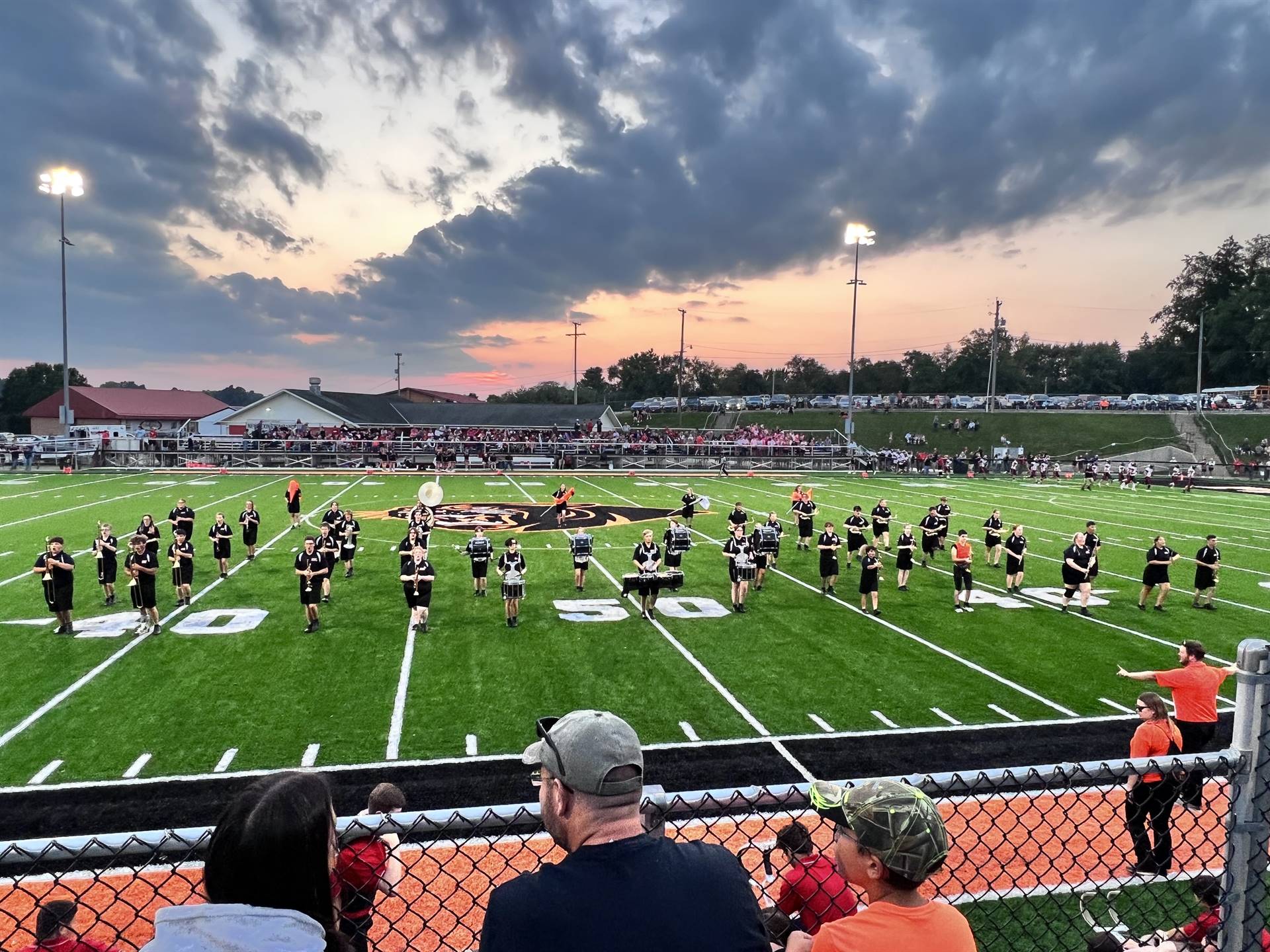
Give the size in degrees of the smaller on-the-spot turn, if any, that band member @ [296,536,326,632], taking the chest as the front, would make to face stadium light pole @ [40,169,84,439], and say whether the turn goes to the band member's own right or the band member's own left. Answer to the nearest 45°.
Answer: approximately 180°

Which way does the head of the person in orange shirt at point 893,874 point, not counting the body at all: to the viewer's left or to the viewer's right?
to the viewer's left

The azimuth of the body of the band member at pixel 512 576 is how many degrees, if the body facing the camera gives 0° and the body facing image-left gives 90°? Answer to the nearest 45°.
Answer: approximately 0°

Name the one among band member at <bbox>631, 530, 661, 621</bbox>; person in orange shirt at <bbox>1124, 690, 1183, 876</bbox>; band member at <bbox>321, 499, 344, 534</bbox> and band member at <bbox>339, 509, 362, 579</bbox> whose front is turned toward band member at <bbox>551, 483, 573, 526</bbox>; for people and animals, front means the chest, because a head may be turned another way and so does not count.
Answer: the person in orange shirt

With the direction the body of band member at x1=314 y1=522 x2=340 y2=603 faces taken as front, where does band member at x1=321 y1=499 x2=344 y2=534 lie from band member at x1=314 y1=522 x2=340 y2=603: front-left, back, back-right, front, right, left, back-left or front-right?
back

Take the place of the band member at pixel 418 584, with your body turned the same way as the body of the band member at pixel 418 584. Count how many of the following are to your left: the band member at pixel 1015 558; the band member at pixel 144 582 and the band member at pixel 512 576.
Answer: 2

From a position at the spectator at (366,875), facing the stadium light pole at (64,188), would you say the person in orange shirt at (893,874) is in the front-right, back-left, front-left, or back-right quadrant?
back-right

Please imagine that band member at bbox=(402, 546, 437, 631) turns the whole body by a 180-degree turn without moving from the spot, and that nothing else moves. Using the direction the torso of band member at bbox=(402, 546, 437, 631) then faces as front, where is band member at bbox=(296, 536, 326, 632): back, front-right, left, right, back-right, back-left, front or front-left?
left

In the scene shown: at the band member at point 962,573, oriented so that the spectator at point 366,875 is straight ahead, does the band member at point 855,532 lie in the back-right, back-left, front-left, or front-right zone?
back-right

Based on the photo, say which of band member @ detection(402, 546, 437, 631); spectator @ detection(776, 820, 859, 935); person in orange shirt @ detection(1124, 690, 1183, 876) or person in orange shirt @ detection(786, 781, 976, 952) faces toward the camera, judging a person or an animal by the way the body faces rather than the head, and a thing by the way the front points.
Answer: the band member
